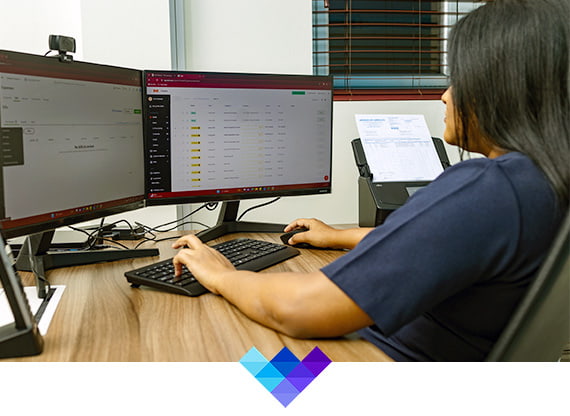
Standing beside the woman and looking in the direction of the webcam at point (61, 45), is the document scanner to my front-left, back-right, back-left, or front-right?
front-right

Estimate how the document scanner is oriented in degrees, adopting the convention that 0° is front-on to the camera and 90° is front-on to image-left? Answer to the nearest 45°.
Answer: approximately 315°

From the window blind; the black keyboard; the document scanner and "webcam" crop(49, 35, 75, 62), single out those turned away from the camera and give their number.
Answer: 0

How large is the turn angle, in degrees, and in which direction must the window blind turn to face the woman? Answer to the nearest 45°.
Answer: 0° — it already faces them

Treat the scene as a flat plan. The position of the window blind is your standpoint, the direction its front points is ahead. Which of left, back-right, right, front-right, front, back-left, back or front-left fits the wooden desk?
front

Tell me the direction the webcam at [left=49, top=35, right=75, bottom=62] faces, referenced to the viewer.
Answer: facing the viewer and to the right of the viewer

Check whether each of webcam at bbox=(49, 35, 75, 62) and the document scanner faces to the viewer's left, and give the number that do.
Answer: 0

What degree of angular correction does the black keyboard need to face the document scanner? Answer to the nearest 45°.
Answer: approximately 90° to its left

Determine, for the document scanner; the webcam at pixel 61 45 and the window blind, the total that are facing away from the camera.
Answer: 0

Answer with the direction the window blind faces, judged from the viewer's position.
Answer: facing the viewer

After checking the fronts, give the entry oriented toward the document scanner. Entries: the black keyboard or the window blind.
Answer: the window blind

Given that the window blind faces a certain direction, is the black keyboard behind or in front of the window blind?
in front

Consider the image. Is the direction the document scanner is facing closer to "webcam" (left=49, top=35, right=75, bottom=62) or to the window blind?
the webcam

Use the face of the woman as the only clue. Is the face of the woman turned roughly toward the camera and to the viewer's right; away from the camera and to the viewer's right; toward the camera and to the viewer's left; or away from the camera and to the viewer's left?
away from the camera and to the viewer's left
